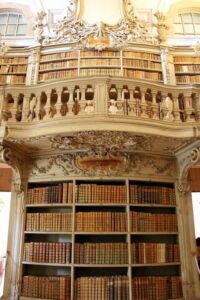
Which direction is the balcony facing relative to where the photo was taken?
toward the camera

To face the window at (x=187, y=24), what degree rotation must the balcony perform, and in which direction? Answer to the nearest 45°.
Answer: approximately 135° to its left

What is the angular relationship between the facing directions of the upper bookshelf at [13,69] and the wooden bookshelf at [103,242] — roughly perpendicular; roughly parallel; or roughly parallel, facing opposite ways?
roughly parallel

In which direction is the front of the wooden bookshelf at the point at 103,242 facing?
toward the camera

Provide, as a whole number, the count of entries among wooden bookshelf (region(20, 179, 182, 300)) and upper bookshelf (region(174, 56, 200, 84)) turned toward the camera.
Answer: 2

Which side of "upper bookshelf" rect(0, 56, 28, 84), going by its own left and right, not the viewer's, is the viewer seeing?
front

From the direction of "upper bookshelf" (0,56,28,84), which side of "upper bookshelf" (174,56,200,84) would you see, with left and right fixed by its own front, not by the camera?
right

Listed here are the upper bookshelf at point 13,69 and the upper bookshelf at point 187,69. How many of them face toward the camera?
2

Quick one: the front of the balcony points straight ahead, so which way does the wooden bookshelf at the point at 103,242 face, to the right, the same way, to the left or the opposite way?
the same way
